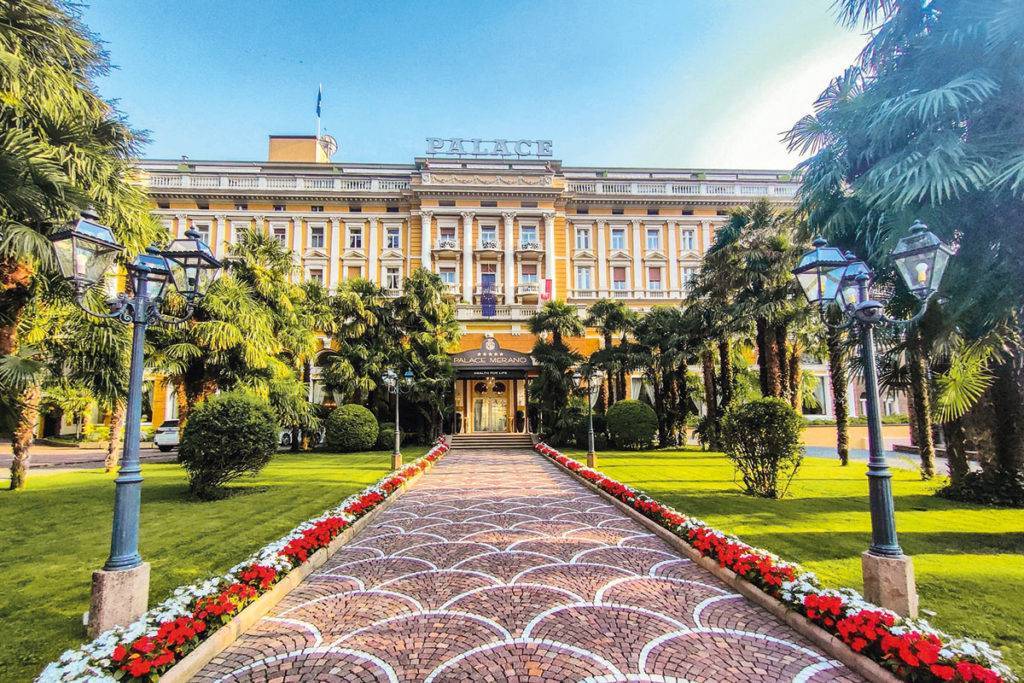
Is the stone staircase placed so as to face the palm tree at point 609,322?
no

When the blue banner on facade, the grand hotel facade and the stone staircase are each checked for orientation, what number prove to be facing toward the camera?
3

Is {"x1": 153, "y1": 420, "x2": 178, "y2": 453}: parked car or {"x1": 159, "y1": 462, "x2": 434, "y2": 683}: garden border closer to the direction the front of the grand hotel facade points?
the garden border

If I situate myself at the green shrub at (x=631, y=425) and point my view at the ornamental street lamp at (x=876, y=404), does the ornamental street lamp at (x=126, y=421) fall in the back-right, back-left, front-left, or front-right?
front-right

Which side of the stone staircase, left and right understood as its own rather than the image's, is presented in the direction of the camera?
front

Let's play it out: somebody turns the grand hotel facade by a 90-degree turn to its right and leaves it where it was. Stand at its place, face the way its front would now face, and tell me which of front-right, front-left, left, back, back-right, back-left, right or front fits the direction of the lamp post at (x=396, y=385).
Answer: left

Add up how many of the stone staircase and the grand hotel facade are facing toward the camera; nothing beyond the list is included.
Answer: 2

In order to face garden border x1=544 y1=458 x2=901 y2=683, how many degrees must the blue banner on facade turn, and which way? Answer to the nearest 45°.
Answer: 0° — it already faces it

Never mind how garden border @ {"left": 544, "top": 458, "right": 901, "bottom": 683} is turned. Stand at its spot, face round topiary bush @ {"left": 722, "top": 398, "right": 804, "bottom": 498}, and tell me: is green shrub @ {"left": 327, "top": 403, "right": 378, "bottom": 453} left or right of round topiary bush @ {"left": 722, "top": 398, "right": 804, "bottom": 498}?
left

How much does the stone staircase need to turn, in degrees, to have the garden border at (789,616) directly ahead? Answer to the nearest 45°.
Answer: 0° — it already faces it

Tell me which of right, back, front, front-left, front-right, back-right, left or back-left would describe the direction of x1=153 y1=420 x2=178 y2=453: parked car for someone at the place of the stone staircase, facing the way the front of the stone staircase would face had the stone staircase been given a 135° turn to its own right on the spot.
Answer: front-left

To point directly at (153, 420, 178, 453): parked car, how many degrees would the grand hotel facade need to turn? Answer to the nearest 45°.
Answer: approximately 45° to its right

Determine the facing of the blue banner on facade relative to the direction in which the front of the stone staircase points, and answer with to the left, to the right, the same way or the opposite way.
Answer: the same way

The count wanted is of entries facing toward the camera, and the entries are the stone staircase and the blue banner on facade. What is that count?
2

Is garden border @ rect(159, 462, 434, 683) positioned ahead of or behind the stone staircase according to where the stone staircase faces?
ahead

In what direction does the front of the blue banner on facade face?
toward the camera

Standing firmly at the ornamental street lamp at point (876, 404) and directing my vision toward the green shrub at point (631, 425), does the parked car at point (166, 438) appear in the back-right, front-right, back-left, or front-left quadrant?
front-left

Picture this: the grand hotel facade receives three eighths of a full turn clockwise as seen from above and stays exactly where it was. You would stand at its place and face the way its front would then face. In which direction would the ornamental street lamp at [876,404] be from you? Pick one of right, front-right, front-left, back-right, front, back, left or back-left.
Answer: back-left
